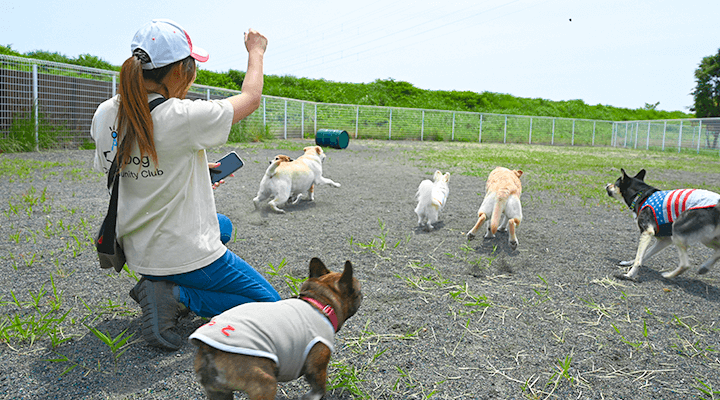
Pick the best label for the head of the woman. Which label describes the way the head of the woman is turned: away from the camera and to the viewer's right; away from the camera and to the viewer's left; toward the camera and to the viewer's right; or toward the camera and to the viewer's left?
away from the camera and to the viewer's right

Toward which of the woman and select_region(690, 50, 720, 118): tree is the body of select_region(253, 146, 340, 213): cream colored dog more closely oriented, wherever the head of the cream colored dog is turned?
the tree

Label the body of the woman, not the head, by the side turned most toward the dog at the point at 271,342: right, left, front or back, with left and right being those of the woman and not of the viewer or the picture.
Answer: right

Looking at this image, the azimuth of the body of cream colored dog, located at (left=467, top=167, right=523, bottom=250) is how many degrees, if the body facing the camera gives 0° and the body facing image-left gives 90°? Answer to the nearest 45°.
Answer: approximately 180°

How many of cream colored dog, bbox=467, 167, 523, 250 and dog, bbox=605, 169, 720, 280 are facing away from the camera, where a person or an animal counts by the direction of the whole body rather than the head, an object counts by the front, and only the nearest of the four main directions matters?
1

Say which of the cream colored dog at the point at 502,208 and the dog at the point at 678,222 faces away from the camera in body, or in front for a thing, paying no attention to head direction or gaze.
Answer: the cream colored dog

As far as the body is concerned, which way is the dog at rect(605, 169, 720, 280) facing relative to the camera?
to the viewer's left

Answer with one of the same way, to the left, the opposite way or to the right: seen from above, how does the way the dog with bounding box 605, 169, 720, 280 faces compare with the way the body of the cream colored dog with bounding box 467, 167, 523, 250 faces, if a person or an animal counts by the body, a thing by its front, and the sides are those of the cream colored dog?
to the left

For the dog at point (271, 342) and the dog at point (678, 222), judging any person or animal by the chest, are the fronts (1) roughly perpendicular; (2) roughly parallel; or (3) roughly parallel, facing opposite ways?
roughly perpendicular

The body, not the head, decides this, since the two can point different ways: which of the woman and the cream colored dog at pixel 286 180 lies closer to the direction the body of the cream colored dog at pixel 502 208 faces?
the cream colored dog
